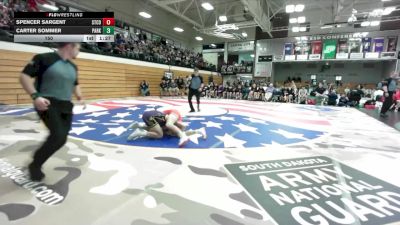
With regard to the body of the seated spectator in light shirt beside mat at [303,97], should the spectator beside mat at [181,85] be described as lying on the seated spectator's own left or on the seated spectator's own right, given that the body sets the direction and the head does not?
on the seated spectator's own right

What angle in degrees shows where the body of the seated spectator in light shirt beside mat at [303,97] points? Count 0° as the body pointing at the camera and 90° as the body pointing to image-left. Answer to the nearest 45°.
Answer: approximately 0°

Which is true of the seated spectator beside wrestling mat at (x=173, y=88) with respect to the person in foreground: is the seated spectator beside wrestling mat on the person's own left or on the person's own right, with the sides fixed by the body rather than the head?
on the person's own left

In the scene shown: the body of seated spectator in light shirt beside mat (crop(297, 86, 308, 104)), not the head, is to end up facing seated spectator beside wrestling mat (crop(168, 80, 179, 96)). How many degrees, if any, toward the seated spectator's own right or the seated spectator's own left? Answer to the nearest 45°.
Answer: approximately 90° to the seated spectator's own right

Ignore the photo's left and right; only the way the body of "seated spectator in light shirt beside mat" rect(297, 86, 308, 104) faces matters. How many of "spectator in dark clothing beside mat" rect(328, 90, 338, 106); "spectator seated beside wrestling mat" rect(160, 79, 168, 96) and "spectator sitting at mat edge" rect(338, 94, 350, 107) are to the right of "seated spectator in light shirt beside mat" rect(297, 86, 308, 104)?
1

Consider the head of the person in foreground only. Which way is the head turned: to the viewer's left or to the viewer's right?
to the viewer's right

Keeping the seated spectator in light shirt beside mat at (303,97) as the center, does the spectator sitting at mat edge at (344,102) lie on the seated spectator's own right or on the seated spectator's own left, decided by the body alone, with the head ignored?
on the seated spectator's own left

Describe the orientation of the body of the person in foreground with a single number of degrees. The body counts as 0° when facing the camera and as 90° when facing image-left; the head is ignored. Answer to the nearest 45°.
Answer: approximately 315°

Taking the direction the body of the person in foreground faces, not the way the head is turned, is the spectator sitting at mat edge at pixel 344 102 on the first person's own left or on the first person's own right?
on the first person's own left

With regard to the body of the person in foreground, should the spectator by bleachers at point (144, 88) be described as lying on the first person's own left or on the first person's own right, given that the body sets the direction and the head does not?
on the first person's own left

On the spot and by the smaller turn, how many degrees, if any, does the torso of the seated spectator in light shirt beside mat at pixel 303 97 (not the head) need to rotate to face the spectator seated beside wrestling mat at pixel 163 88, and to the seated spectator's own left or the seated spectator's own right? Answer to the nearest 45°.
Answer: approximately 90° to the seated spectator's own right
